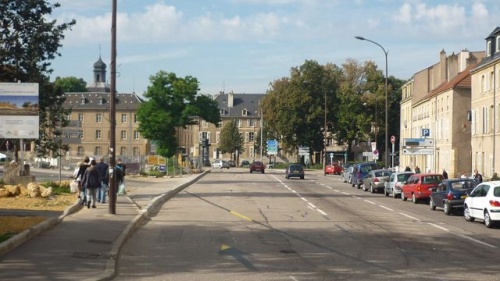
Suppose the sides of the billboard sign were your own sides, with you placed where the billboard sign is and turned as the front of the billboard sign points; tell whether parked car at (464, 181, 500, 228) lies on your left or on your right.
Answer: on your left

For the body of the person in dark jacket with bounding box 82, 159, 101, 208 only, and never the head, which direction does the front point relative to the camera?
away from the camera

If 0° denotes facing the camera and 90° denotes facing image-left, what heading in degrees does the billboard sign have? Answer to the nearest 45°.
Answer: approximately 0°

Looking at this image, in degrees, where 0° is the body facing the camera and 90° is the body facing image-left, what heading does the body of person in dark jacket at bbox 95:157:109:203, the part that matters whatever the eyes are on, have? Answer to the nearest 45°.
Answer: approximately 180°

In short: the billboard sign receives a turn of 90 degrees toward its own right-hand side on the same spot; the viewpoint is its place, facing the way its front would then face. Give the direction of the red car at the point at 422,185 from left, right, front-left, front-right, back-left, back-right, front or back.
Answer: back
